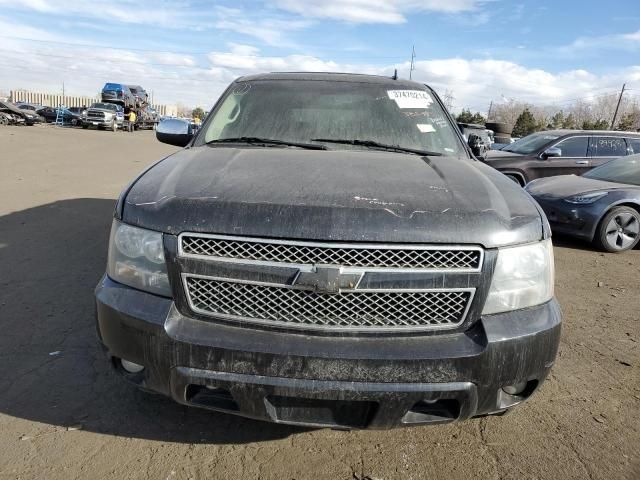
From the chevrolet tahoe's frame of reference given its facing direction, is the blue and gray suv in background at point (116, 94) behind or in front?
behind

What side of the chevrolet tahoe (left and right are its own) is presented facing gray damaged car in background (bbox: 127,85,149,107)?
back

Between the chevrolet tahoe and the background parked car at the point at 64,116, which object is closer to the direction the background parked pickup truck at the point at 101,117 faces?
the chevrolet tahoe

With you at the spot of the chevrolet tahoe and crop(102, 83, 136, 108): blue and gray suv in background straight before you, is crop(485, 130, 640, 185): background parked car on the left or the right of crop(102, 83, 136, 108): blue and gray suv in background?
right

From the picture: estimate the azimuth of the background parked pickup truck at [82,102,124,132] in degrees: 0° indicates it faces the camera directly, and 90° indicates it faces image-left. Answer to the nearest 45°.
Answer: approximately 45°

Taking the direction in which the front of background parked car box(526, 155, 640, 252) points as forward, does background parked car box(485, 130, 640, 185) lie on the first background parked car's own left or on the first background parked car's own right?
on the first background parked car's own right
